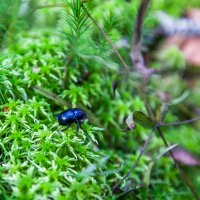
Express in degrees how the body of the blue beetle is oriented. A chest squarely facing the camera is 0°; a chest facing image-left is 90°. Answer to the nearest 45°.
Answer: approximately 270°
